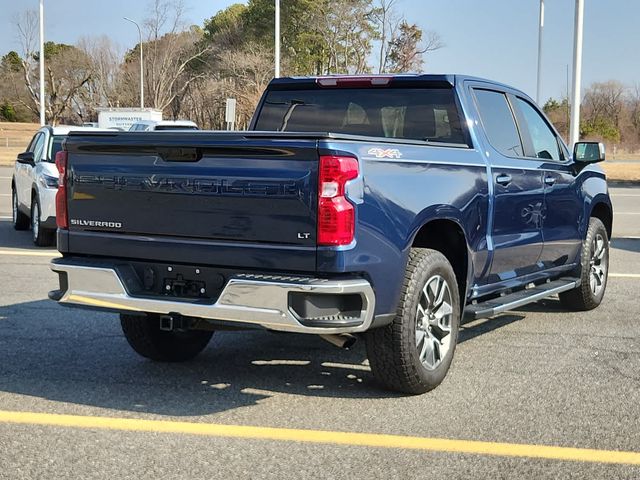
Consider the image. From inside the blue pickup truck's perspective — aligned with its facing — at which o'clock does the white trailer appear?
The white trailer is roughly at 10 o'clock from the blue pickup truck.

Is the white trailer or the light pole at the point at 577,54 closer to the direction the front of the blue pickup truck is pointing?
the light pole

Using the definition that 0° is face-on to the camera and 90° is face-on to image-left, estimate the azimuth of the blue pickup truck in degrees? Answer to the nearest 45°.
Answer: approximately 225°

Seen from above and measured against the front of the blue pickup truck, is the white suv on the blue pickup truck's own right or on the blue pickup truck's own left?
on the blue pickup truck's own left

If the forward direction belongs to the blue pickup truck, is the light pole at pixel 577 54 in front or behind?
in front

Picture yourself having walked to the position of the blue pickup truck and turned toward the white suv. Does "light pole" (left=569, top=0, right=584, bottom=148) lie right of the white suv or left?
right
